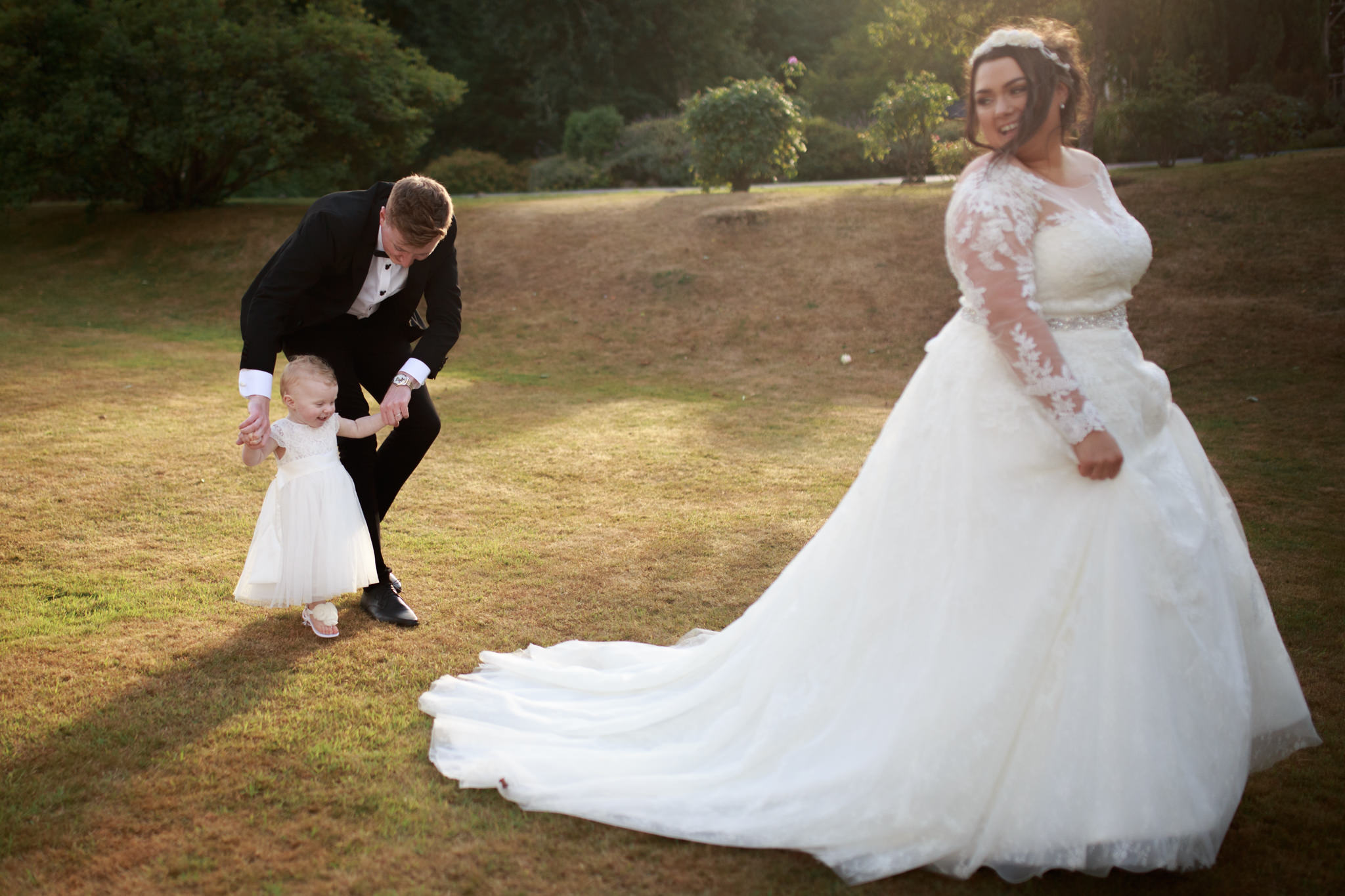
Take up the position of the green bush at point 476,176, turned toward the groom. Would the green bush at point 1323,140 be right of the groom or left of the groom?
left

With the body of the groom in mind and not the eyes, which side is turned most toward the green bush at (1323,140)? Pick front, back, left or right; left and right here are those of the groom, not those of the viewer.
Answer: left

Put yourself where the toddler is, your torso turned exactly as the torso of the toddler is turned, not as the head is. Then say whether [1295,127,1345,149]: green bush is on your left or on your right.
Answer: on your left

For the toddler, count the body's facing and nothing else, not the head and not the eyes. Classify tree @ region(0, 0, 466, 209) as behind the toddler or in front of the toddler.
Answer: behind

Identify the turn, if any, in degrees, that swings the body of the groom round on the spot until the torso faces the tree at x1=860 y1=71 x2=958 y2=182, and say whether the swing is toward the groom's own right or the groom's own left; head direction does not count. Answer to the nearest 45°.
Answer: approximately 90° to the groom's own left

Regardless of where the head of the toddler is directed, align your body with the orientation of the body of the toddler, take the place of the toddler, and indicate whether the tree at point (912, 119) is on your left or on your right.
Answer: on your left

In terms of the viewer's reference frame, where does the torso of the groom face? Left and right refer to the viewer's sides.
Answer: facing the viewer and to the right of the viewer
